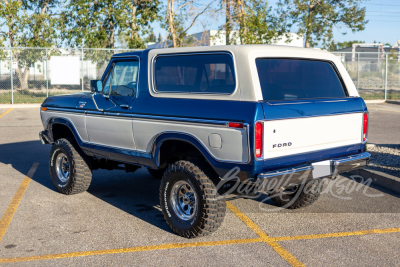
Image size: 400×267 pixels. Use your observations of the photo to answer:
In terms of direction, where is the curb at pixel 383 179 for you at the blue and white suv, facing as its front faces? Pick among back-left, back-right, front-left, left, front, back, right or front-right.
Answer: right

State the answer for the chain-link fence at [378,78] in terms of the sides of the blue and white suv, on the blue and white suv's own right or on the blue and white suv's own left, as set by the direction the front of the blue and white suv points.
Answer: on the blue and white suv's own right

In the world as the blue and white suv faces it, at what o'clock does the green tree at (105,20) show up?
The green tree is roughly at 1 o'clock from the blue and white suv.

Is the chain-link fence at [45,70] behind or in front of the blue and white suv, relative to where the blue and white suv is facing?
in front

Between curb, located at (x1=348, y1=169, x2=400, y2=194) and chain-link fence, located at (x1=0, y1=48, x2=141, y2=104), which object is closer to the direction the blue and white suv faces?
the chain-link fence

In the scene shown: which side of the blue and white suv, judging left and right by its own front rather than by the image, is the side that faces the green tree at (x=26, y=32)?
front

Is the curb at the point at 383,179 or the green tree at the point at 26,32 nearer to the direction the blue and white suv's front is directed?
the green tree

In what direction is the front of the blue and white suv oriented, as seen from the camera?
facing away from the viewer and to the left of the viewer

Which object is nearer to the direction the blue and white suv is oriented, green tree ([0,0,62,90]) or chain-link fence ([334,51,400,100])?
the green tree
